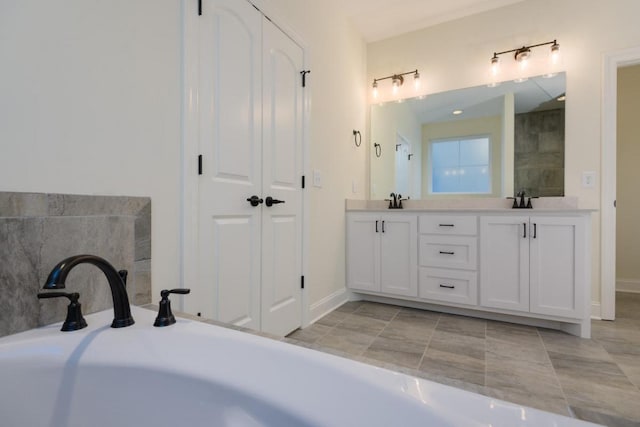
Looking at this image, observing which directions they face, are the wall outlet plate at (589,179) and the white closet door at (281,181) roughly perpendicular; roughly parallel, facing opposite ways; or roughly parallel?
roughly perpendicular

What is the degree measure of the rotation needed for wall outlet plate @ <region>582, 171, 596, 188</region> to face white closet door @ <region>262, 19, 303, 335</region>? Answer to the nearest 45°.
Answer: approximately 45° to its right

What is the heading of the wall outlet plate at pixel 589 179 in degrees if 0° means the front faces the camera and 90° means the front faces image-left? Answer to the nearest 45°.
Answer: approximately 0°

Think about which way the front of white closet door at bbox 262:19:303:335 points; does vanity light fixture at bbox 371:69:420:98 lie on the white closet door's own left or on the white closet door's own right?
on the white closet door's own left

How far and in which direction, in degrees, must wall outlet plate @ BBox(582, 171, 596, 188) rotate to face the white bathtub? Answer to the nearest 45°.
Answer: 0° — it already faces it

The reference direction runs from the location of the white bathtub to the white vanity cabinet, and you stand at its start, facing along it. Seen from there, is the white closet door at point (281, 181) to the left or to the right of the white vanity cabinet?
left

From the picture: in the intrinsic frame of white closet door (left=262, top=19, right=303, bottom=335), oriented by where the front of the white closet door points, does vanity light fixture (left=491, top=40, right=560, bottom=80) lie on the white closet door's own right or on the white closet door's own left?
on the white closet door's own left
